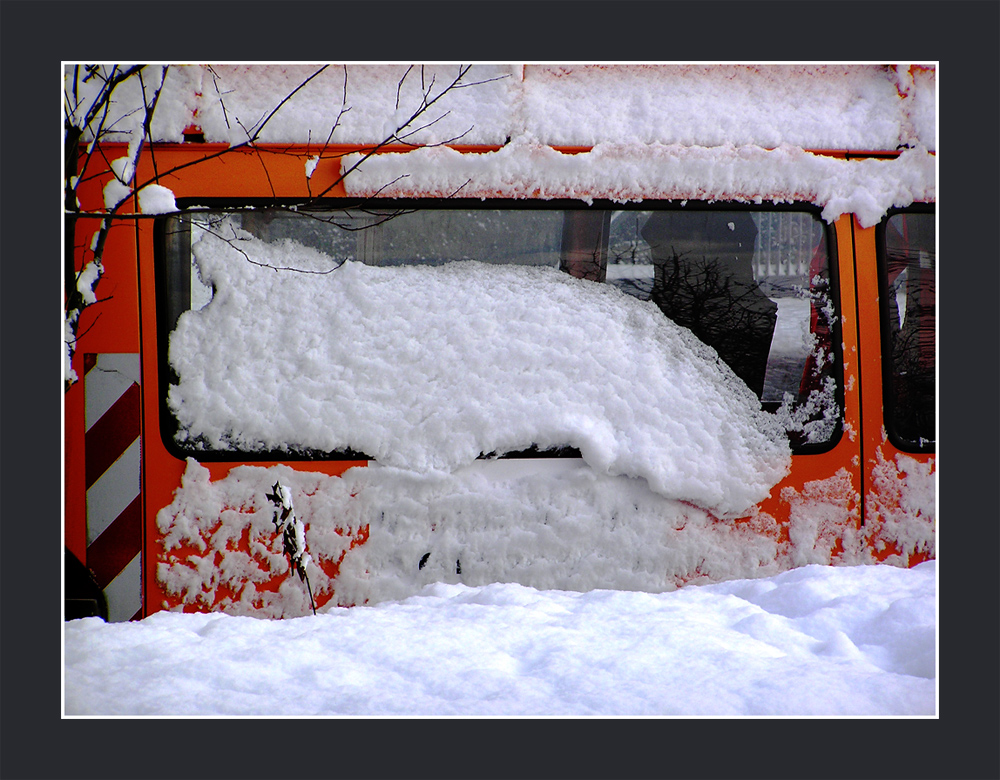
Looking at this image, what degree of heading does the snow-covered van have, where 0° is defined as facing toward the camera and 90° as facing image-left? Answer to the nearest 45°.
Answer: approximately 270°
